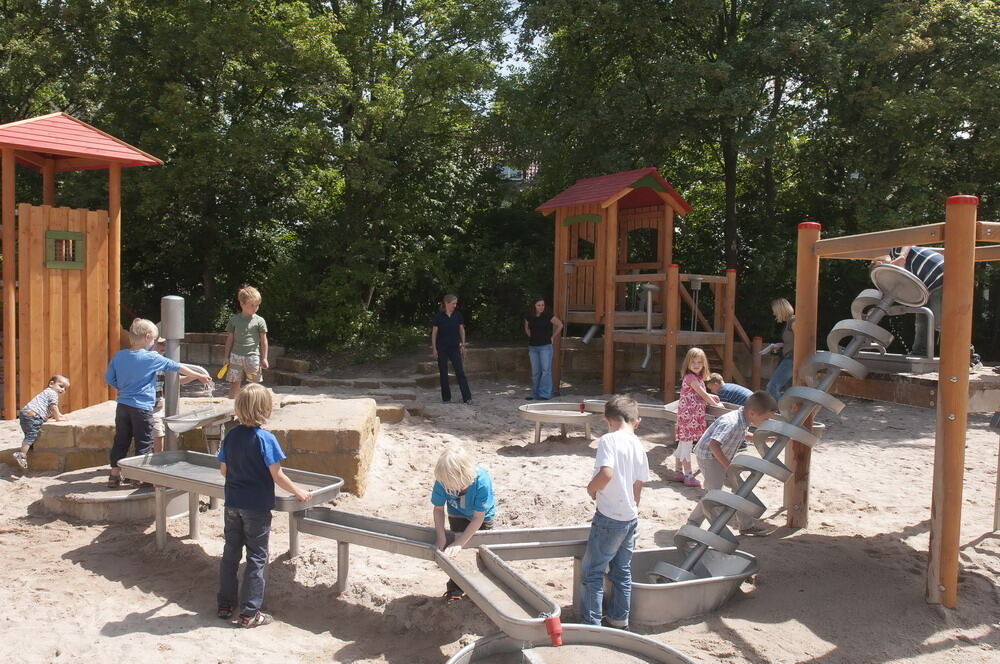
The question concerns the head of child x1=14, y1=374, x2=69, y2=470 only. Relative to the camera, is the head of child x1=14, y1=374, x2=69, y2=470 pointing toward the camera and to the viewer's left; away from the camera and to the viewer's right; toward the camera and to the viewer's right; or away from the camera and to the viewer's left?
toward the camera and to the viewer's right

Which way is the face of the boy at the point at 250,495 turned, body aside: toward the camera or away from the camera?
away from the camera

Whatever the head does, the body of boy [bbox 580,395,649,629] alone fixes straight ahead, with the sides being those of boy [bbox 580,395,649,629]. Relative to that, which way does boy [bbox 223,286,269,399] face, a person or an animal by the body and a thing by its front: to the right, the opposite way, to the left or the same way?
the opposite way

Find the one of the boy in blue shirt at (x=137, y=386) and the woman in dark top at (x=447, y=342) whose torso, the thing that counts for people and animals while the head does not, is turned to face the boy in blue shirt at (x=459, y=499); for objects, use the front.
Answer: the woman in dark top

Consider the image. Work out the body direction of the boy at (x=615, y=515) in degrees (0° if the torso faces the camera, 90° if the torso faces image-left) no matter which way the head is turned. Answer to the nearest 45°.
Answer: approximately 135°
